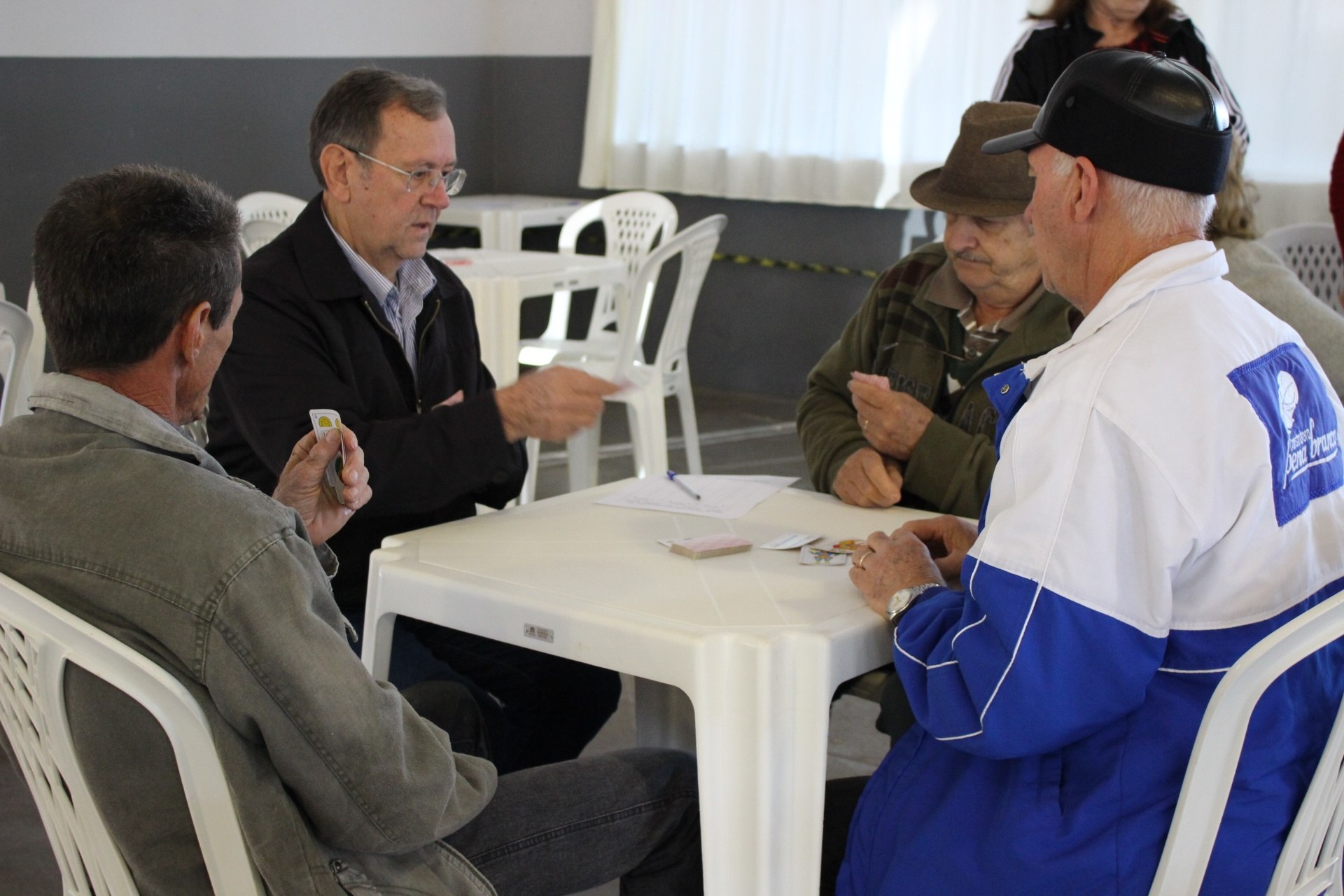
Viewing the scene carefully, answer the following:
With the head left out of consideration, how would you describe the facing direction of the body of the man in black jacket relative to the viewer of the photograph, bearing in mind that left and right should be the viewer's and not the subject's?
facing the viewer and to the right of the viewer

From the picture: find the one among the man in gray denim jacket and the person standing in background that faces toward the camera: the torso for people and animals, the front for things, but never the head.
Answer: the person standing in background

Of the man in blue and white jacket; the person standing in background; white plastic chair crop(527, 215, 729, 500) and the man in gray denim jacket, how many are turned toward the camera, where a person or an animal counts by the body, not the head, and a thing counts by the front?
1

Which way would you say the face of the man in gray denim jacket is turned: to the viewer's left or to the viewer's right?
to the viewer's right

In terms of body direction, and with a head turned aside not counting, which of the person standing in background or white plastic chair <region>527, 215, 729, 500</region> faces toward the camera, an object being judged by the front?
the person standing in background

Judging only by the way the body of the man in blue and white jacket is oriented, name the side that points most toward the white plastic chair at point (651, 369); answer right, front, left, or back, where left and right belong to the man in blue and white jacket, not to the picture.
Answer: front

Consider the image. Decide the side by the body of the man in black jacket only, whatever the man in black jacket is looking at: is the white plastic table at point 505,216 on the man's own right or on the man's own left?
on the man's own left

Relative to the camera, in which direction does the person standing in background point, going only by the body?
toward the camera

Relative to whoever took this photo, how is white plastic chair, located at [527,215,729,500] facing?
facing away from the viewer and to the left of the viewer

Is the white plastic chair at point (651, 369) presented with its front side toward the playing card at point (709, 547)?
no

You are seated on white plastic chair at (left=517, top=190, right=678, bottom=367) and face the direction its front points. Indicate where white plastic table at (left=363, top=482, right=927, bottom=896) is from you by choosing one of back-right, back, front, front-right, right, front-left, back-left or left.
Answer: front-left

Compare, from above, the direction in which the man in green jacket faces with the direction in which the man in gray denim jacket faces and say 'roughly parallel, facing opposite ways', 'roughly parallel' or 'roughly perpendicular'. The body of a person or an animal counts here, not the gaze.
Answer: roughly parallel, facing opposite ways

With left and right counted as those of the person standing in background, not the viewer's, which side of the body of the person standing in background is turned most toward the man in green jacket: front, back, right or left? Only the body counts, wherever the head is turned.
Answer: front

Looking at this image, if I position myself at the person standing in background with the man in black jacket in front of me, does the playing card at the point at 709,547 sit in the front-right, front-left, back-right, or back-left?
front-left

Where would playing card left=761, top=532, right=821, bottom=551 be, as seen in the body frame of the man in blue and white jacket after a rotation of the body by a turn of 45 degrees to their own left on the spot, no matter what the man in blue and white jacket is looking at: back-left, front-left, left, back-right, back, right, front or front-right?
front-right

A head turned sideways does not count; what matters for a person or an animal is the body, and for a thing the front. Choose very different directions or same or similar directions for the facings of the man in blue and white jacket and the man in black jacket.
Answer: very different directions

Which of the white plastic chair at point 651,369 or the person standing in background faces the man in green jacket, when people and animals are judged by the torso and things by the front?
the person standing in background

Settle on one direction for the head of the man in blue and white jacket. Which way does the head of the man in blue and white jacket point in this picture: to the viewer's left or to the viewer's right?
to the viewer's left

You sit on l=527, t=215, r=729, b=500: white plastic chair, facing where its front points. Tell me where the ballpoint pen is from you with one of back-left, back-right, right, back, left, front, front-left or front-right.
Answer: back-left

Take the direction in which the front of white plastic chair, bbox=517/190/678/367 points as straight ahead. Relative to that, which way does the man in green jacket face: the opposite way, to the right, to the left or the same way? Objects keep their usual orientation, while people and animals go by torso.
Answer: the same way
